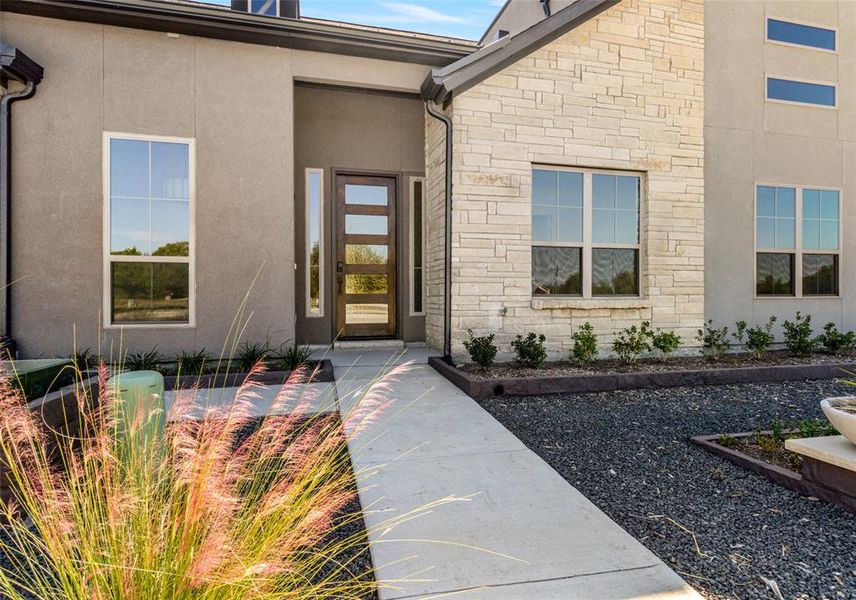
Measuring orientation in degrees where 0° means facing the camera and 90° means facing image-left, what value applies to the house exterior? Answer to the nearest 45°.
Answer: approximately 0°

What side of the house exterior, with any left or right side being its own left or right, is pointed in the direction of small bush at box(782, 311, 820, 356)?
left
